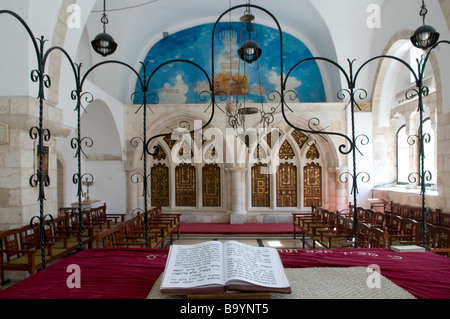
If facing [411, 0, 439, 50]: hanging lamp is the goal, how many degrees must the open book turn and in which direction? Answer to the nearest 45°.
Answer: approximately 135° to its left

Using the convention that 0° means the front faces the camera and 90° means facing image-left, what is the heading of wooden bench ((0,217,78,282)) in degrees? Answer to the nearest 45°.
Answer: approximately 315°

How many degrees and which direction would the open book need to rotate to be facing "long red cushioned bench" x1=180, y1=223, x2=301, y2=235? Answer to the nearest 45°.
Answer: approximately 180°

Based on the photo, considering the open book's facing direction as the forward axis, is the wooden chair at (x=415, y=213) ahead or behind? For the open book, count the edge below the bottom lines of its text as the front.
behind

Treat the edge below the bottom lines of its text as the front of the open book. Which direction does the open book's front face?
toward the camera

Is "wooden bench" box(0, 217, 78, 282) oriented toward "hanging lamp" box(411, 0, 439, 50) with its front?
yes

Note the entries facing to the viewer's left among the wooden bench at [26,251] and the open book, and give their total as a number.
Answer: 0

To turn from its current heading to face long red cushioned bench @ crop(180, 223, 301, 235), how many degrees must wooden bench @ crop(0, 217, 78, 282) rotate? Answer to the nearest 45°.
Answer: approximately 90° to its left

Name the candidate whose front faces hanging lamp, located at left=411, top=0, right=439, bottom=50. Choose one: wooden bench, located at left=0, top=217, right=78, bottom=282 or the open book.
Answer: the wooden bench

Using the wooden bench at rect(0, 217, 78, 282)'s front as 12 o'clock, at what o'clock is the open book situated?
The open book is roughly at 1 o'clock from the wooden bench.
